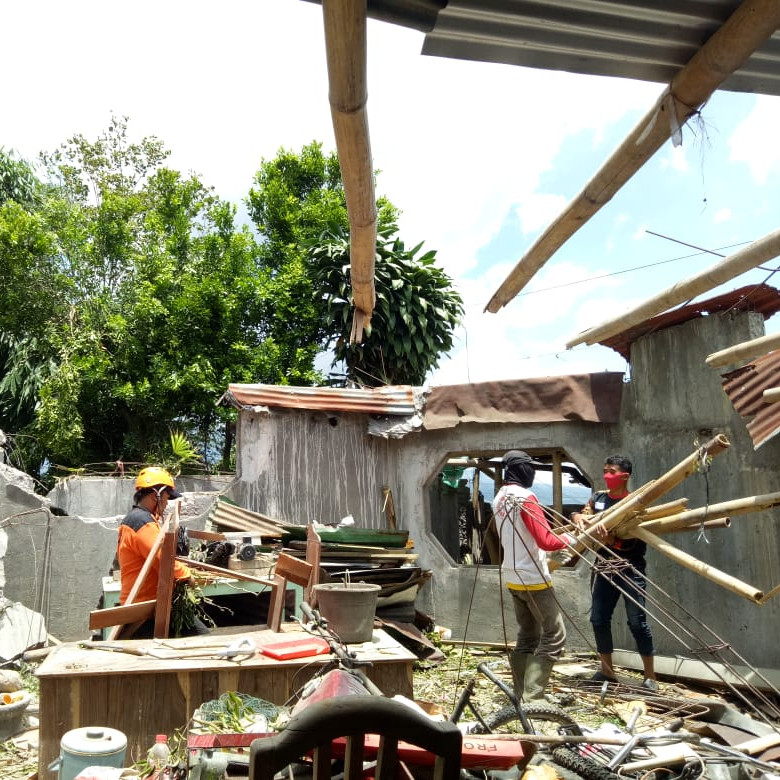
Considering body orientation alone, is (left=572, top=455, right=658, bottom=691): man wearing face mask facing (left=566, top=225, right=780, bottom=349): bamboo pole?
no

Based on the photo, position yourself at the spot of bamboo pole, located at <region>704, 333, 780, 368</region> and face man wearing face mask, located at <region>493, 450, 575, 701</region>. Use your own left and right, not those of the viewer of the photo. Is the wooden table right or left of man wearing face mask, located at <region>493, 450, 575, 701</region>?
left

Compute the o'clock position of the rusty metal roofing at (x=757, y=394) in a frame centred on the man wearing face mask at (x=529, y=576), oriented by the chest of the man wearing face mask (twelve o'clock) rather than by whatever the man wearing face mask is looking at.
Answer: The rusty metal roofing is roughly at 1 o'clock from the man wearing face mask.

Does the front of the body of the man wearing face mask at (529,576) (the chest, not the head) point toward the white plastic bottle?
no

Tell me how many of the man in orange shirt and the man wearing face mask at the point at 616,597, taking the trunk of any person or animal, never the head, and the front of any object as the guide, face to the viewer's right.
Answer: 1

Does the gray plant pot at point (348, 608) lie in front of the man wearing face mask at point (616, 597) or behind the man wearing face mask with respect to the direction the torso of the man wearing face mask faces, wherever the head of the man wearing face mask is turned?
in front

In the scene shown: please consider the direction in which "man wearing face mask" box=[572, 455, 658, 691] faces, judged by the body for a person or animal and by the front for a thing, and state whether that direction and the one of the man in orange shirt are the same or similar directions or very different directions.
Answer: very different directions

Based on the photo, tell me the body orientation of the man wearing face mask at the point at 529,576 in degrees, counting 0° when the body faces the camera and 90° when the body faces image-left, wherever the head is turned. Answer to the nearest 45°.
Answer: approximately 225°

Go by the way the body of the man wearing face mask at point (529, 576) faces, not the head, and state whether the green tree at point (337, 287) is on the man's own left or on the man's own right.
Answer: on the man's own left

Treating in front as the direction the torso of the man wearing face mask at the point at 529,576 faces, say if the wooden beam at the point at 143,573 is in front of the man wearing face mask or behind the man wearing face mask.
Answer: behind

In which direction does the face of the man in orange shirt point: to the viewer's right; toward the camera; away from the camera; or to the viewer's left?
to the viewer's right

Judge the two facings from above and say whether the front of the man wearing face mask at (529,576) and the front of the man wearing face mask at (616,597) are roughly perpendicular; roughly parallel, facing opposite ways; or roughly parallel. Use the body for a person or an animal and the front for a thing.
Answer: roughly parallel, facing opposite ways

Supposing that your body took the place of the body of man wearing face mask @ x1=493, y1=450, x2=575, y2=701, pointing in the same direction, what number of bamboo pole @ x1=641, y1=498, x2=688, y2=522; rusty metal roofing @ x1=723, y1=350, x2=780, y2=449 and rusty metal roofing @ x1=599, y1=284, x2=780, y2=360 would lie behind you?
0

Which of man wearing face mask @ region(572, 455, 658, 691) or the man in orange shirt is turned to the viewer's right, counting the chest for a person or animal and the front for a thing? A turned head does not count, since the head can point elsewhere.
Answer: the man in orange shirt

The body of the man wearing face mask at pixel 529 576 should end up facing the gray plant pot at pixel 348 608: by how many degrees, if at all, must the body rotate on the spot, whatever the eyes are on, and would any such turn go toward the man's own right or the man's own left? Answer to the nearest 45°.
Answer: approximately 180°

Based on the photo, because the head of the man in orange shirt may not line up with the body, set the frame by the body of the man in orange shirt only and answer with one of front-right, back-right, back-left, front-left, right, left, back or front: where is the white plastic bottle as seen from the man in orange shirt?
right

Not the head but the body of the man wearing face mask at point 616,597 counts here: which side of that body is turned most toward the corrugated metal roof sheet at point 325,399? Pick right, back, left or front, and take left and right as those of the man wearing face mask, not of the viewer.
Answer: right

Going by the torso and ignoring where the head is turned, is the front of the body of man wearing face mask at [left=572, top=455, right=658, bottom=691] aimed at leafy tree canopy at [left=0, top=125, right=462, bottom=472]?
no

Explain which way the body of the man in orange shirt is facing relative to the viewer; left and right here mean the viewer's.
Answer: facing to the right of the viewer

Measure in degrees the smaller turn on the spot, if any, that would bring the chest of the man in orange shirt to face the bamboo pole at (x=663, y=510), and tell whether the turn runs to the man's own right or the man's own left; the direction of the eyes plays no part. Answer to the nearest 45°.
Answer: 0° — they already face it

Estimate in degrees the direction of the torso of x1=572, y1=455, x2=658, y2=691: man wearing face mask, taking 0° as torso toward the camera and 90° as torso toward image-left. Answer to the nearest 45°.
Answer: approximately 45°
